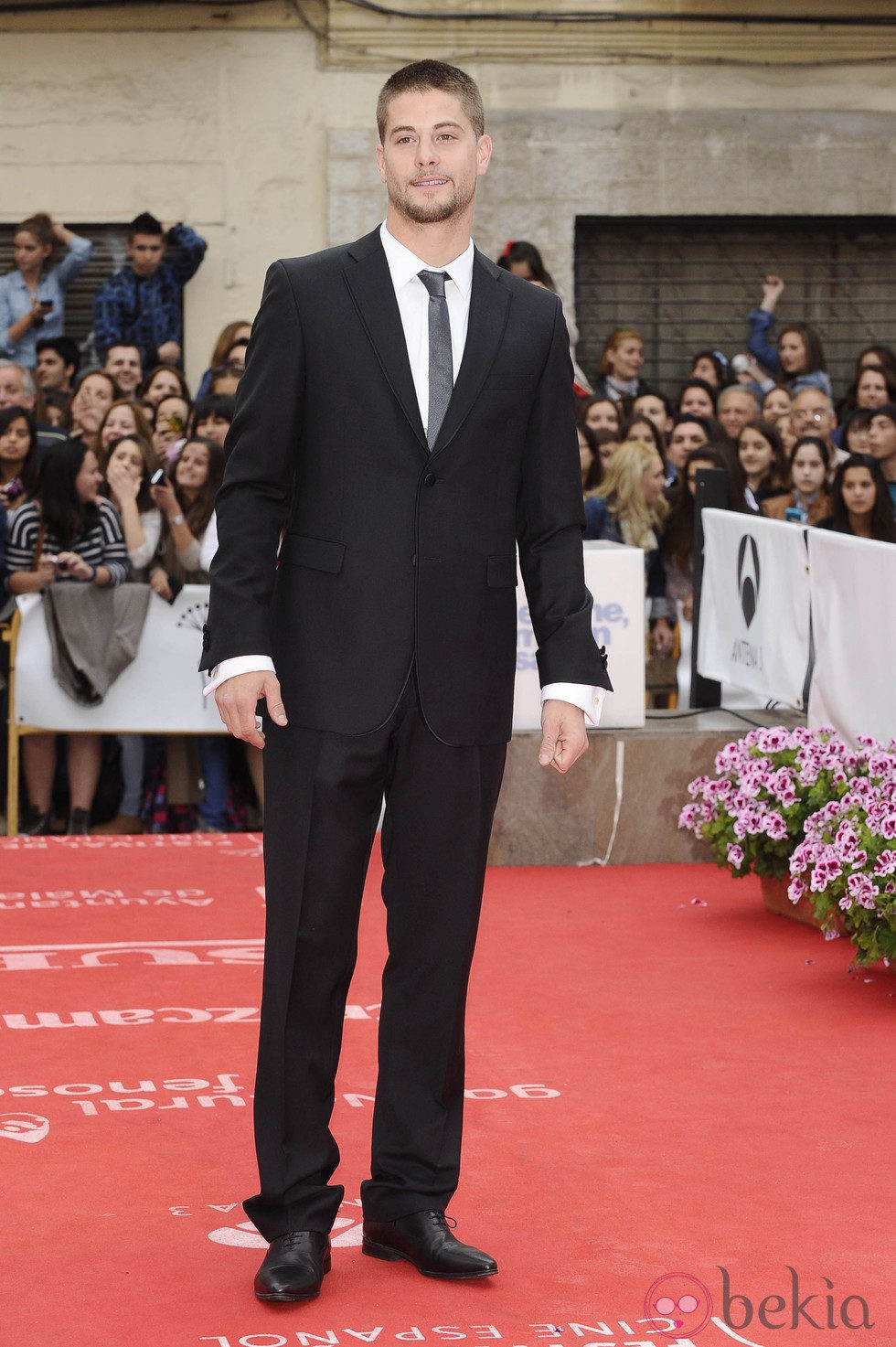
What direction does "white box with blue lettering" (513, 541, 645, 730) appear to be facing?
toward the camera

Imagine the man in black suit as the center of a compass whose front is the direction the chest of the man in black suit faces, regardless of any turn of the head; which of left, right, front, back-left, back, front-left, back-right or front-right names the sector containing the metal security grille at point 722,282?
back

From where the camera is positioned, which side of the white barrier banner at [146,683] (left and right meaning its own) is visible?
front

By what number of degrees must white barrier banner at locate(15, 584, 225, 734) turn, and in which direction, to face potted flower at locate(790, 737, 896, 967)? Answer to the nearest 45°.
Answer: approximately 45° to its left

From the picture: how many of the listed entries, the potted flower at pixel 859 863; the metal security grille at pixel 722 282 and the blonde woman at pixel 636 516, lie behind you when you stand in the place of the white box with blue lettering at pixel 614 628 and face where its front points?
2

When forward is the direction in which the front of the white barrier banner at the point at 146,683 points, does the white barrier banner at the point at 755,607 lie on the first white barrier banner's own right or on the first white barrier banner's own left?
on the first white barrier banner's own left

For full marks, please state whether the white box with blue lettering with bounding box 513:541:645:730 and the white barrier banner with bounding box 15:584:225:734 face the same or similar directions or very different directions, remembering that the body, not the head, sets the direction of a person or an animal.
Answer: same or similar directions

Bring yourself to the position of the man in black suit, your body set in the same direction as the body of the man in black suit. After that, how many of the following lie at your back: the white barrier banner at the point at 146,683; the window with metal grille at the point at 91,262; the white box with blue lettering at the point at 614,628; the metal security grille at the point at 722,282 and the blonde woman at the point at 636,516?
5

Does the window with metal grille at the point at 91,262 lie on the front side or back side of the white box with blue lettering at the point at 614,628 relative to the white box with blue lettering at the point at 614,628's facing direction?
on the back side

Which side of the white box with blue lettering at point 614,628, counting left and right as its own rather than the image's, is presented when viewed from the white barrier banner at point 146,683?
right

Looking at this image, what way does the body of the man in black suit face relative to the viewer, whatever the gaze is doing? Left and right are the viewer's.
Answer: facing the viewer

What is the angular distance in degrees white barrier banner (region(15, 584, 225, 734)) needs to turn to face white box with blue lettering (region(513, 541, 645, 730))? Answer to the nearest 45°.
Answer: approximately 45° to its left

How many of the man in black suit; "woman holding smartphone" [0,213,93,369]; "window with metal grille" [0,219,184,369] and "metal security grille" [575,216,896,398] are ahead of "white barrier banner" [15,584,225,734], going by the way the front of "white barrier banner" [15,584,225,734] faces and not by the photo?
1
